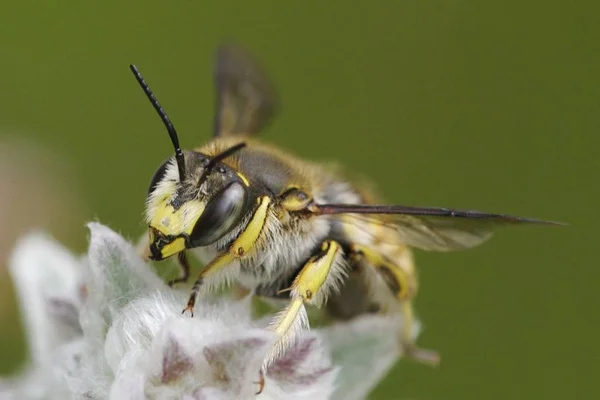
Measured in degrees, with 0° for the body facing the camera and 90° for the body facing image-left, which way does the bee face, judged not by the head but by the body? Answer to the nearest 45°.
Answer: approximately 45°
